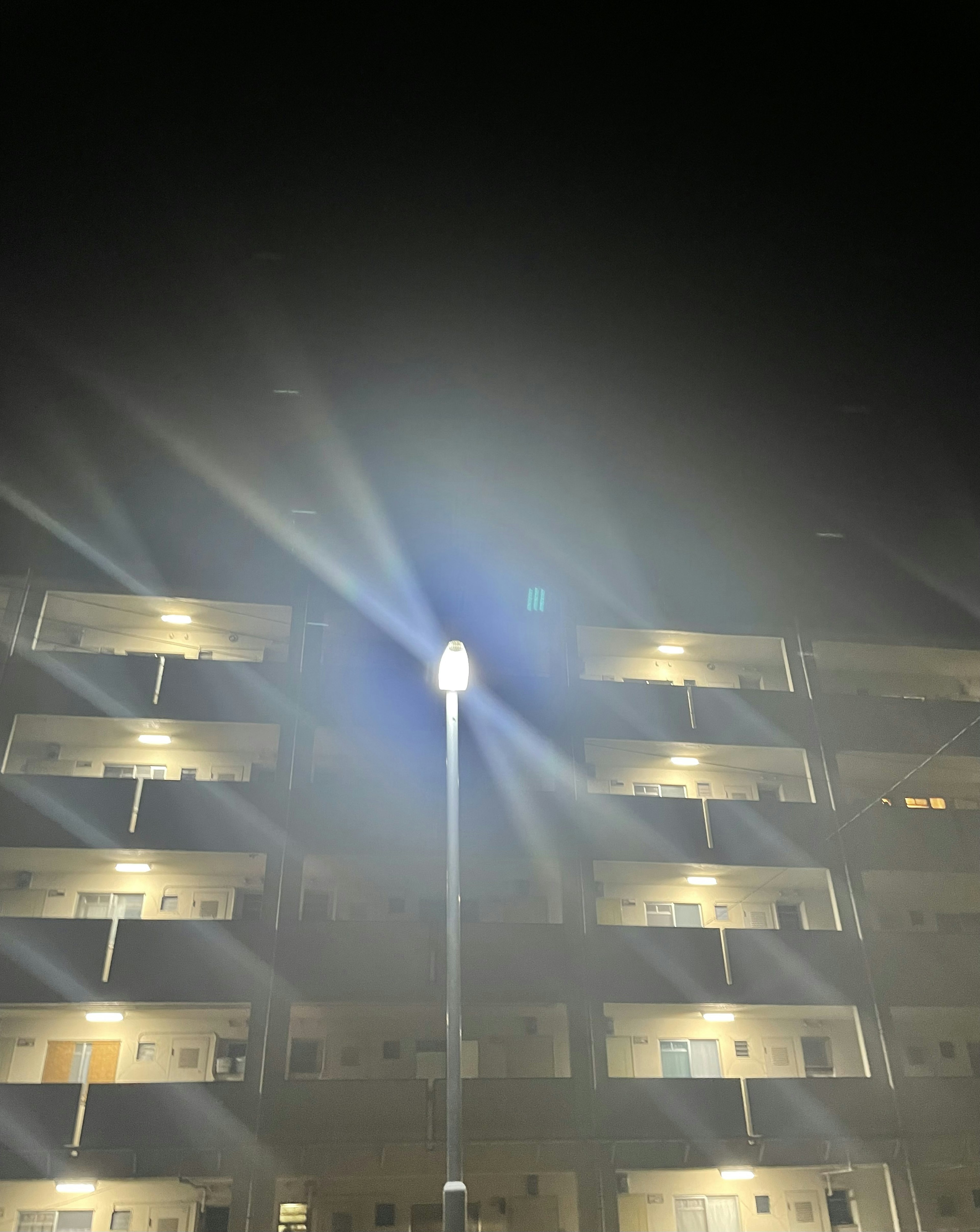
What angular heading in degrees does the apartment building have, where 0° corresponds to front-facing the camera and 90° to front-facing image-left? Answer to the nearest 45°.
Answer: approximately 0°

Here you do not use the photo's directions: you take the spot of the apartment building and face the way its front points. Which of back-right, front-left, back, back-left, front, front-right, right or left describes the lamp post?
front
